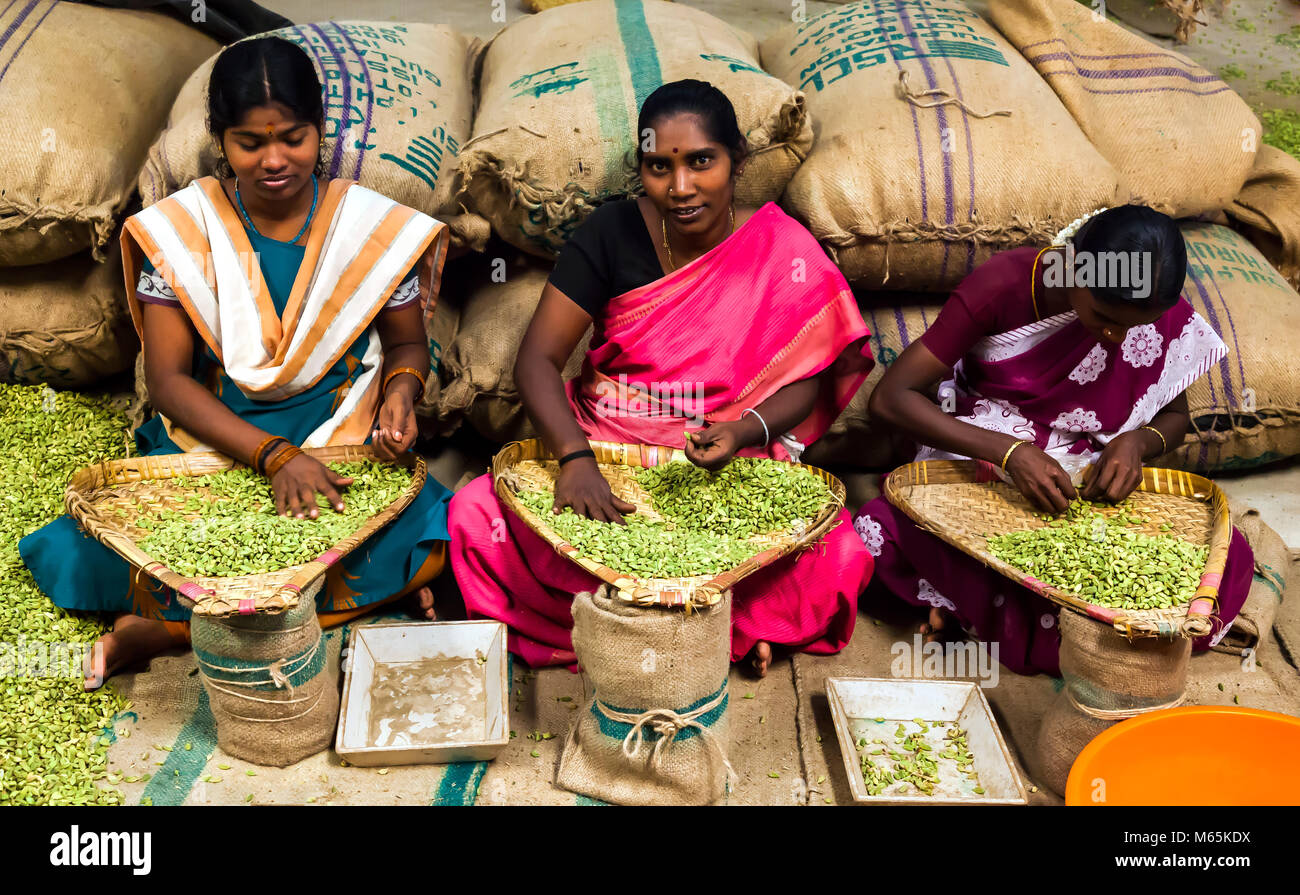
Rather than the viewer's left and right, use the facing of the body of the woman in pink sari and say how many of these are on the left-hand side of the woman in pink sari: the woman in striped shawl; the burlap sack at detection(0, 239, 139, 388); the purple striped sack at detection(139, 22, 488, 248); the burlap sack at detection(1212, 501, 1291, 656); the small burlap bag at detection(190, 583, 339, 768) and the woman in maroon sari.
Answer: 2

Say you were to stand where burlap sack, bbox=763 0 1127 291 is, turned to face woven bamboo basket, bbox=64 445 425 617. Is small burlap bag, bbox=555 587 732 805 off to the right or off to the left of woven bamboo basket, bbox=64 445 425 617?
left

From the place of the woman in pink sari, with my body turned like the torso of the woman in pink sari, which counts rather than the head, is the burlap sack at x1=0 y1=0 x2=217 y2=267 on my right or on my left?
on my right

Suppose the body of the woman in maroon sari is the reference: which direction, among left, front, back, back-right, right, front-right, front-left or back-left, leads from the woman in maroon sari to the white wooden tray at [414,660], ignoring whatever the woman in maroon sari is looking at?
front-right

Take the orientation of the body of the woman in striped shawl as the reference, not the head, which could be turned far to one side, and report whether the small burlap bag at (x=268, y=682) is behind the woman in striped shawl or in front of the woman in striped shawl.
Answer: in front

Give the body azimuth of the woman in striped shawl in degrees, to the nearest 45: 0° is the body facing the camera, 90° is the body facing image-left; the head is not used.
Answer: approximately 0°

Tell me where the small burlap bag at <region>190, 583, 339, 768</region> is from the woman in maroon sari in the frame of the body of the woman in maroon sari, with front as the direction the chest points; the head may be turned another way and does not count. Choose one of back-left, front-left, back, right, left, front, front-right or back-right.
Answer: front-right

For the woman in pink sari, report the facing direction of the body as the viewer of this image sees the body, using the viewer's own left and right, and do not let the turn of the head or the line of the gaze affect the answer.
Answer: facing the viewer

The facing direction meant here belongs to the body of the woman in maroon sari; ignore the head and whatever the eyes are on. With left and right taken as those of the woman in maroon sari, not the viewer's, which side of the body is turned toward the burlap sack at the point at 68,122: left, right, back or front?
right

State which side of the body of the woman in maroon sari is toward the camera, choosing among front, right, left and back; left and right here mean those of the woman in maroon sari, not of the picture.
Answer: front

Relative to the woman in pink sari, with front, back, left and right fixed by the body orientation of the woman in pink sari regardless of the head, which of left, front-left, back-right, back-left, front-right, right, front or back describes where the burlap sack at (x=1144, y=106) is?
back-left
